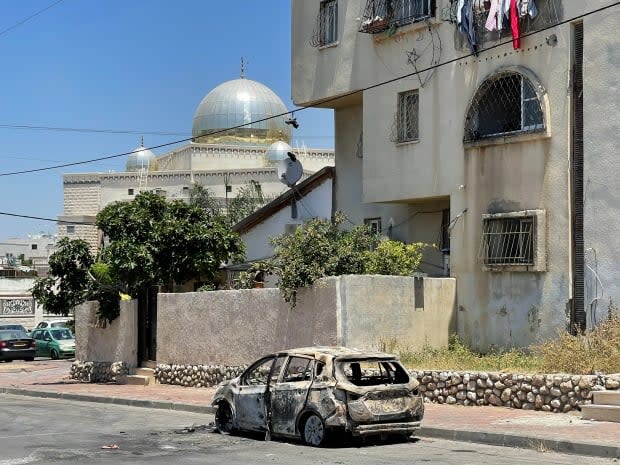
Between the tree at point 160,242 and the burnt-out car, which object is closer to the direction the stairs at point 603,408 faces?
the burnt-out car

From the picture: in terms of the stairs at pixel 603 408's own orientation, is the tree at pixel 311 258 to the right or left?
on its right

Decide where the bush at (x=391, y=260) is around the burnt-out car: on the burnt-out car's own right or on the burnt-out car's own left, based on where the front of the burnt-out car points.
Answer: on the burnt-out car's own right

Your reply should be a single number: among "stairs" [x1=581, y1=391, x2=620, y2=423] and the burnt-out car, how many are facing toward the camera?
1

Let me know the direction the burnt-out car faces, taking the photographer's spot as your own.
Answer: facing away from the viewer and to the left of the viewer

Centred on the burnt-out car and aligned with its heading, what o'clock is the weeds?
The weeds is roughly at 3 o'clock from the burnt-out car.

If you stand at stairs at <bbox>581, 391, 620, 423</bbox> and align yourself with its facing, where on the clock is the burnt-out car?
The burnt-out car is roughly at 2 o'clock from the stairs.

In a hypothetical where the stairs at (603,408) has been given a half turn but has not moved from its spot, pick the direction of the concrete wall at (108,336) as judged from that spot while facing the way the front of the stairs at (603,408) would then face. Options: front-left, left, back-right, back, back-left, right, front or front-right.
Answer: front-left

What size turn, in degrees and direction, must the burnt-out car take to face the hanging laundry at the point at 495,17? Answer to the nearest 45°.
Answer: approximately 90° to its right

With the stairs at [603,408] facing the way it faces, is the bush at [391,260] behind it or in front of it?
behind

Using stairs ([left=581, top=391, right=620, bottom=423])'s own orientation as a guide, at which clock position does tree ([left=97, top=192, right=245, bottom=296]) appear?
The tree is roughly at 4 o'clock from the stairs.
